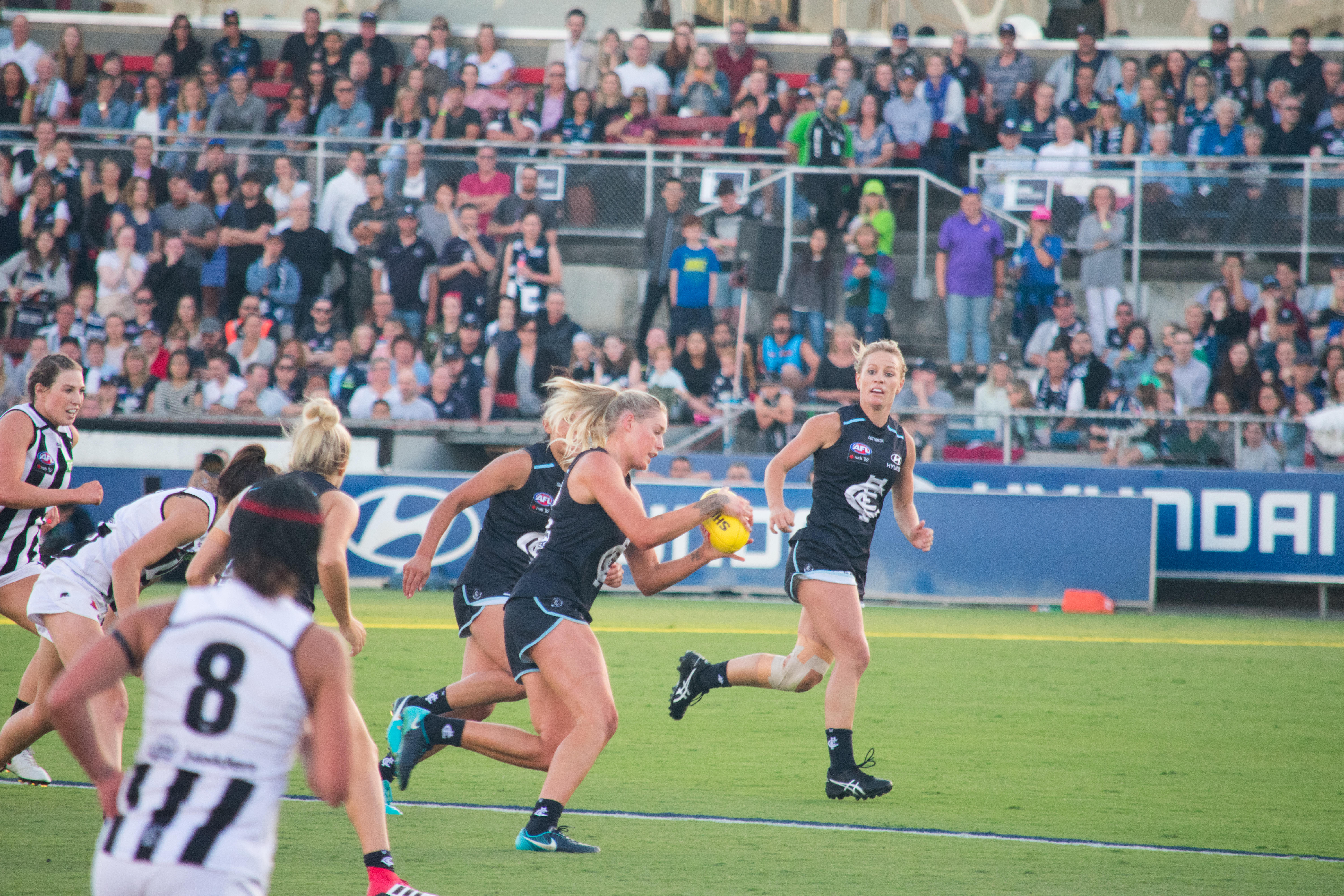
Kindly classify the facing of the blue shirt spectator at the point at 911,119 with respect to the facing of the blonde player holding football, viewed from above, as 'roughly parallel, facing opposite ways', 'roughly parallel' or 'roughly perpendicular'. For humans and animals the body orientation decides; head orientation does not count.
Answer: roughly perpendicular

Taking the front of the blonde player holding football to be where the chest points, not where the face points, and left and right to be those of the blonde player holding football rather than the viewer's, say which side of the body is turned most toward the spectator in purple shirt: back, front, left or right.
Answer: left

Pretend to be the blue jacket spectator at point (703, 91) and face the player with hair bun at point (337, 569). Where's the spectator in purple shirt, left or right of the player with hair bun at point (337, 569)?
left

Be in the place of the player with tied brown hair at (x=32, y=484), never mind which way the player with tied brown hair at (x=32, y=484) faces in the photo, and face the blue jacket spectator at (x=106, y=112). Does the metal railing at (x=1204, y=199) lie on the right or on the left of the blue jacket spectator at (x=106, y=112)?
right

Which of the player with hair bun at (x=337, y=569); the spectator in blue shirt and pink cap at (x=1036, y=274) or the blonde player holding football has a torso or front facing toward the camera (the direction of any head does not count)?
the spectator in blue shirt and pink cap

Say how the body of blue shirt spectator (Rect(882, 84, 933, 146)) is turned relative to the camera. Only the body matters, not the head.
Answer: toward the camera

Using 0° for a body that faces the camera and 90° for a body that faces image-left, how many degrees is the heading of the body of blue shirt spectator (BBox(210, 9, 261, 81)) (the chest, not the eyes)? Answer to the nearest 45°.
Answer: approximately 0°

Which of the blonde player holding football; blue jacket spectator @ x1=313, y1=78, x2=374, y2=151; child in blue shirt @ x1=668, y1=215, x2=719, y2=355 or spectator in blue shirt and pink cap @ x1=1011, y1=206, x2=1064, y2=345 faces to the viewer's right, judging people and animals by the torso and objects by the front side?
the blonde player holding football

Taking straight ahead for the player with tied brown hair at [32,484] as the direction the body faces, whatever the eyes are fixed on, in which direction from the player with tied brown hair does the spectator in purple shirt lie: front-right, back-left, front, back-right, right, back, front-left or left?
left

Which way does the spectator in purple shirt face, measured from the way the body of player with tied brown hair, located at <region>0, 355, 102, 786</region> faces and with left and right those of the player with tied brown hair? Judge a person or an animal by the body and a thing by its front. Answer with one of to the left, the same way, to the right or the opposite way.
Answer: to the right

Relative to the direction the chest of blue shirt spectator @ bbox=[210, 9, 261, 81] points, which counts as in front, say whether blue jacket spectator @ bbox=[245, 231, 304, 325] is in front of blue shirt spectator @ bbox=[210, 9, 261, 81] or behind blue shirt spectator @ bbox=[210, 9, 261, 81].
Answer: in front

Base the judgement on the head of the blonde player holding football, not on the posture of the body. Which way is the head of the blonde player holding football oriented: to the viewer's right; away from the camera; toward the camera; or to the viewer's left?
to the viewer's right

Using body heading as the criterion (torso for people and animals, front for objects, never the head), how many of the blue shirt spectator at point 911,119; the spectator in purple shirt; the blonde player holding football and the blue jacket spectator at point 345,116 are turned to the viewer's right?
1

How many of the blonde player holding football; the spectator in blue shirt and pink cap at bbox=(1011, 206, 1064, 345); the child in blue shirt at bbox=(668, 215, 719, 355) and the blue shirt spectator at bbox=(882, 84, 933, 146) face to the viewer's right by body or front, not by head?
1

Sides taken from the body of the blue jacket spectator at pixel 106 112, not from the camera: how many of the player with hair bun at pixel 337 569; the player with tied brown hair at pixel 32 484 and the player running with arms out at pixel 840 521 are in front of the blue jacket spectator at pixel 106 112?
3

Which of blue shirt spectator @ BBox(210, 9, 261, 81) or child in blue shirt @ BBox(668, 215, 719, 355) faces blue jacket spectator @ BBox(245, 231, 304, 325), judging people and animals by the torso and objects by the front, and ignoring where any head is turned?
blue shirt spectator @ BBox(210, 9, 261, 81)

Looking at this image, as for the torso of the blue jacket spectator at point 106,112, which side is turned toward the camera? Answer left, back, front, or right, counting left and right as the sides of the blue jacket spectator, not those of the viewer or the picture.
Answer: front
